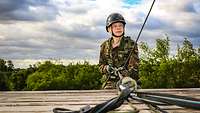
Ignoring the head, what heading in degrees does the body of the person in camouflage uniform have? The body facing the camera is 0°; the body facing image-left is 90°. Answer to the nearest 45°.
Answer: approximately 0°
